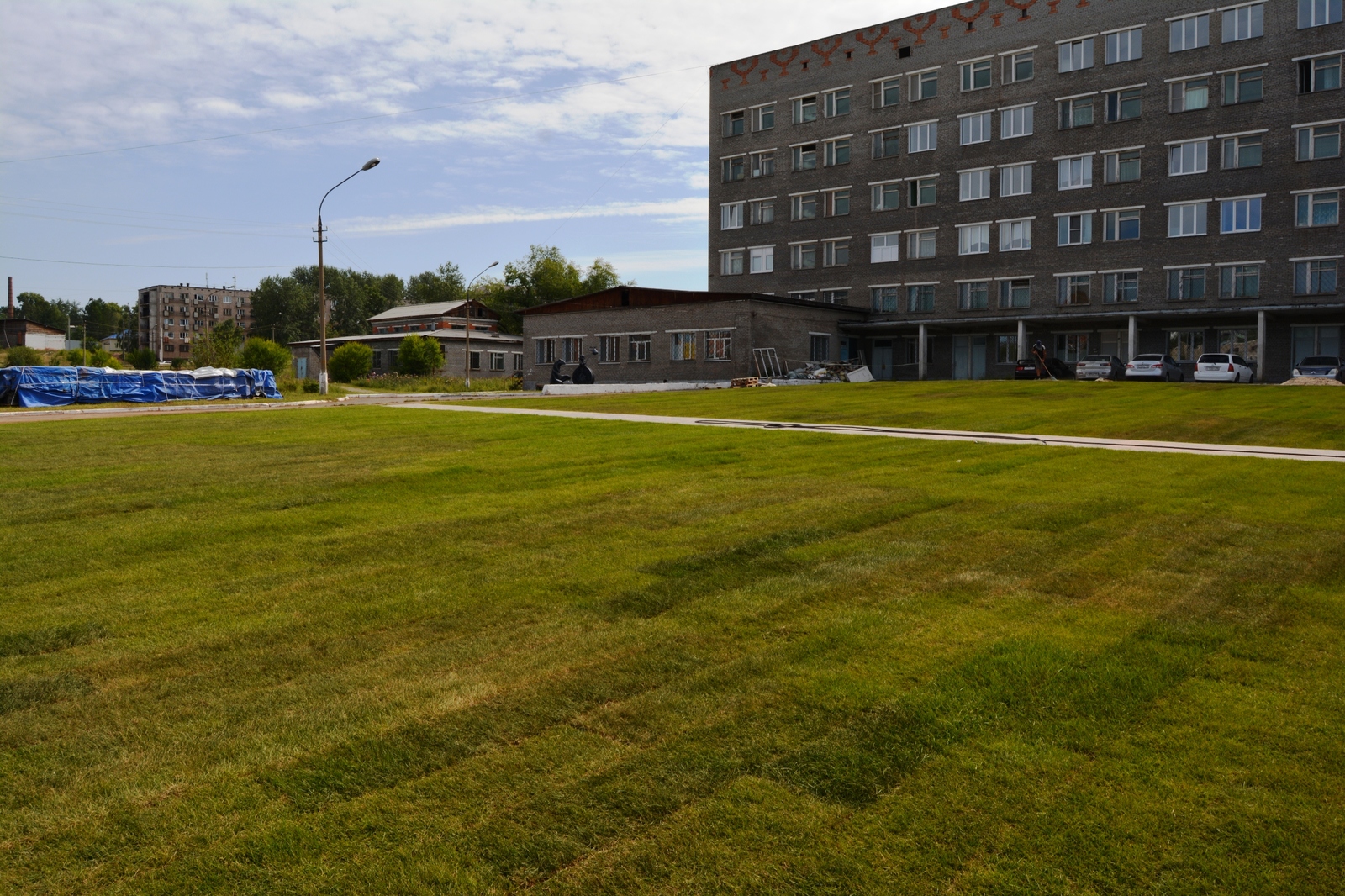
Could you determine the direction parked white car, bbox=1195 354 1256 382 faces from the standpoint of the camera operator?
facing away from the viewer and to the right of the viewer

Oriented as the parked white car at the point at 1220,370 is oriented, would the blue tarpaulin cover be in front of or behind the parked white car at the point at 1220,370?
behind
